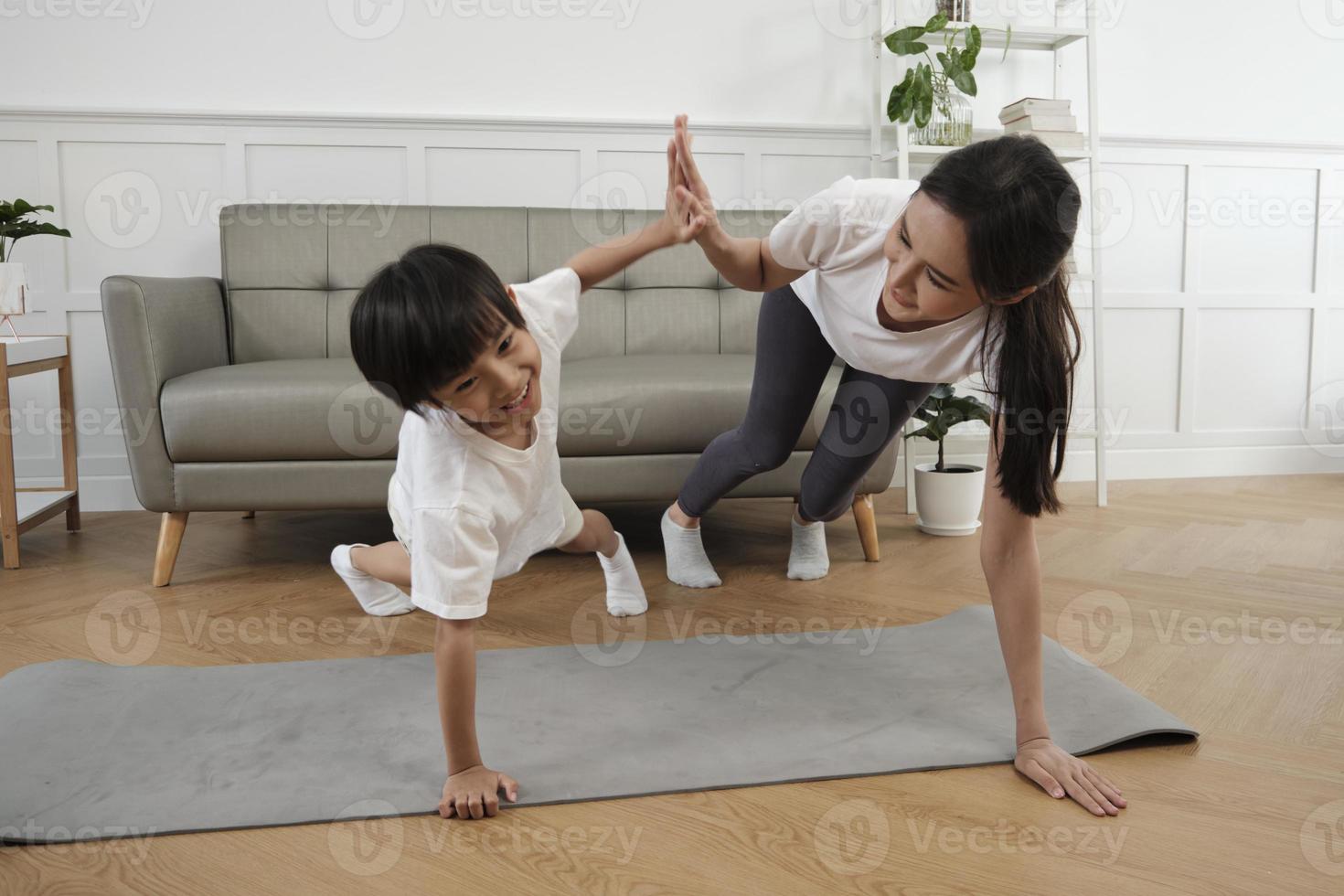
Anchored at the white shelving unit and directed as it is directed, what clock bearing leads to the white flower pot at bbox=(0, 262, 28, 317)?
The white flower pot is roughly at 2 o'clock from the white shelving unit.

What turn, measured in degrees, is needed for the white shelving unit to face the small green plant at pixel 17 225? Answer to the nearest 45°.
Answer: approximately 45° to its right

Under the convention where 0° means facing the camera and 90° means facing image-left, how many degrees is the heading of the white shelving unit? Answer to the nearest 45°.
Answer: approximately 0°

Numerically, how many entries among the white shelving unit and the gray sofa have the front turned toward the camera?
2

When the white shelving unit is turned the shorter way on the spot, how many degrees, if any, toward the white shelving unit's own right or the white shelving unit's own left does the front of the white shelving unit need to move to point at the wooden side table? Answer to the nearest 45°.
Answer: approximately 45° to the white shelving unit's own right
